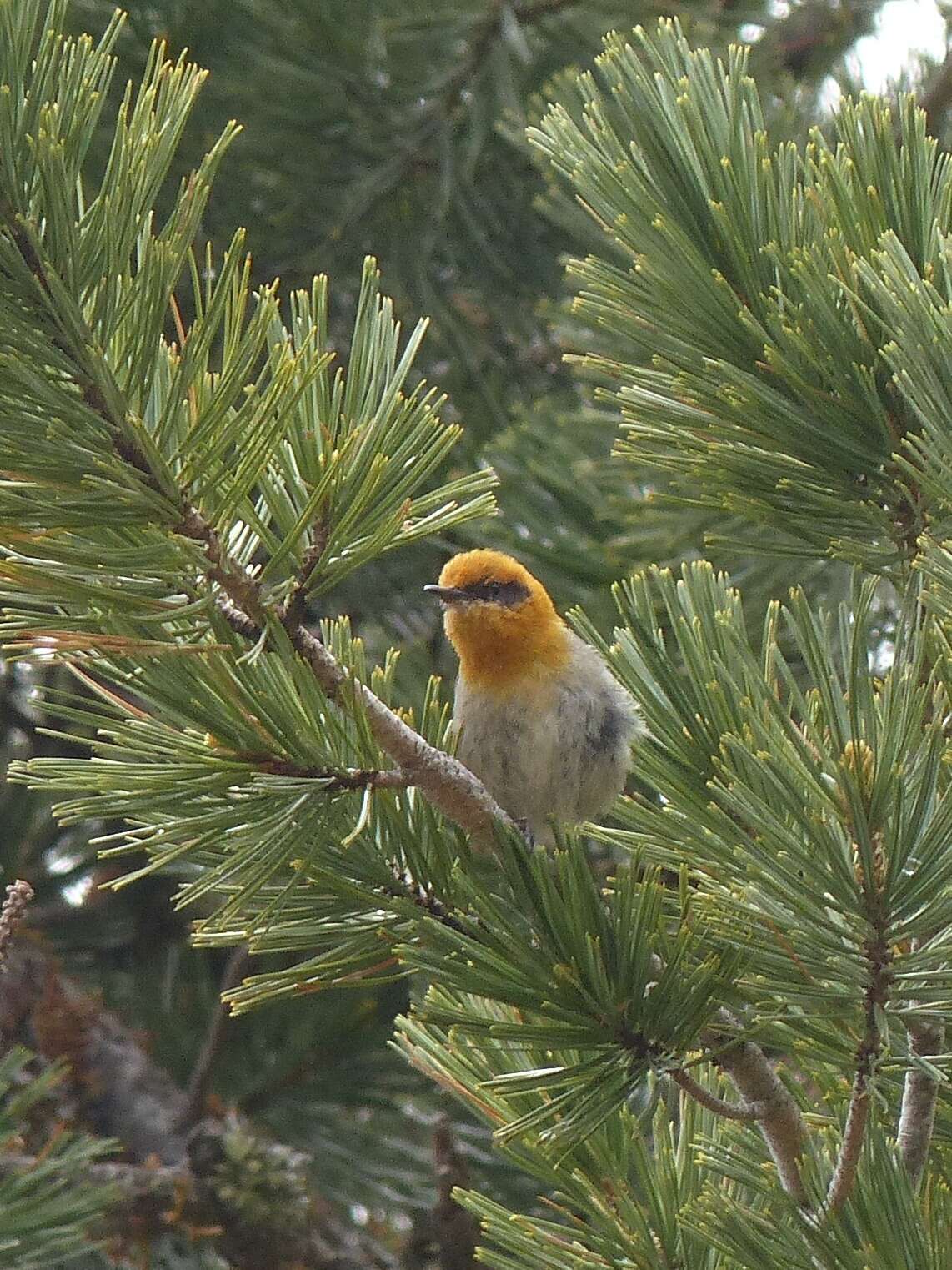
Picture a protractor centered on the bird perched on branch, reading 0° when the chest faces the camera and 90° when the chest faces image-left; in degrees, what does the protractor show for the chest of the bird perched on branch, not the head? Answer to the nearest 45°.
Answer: approximately 45°
